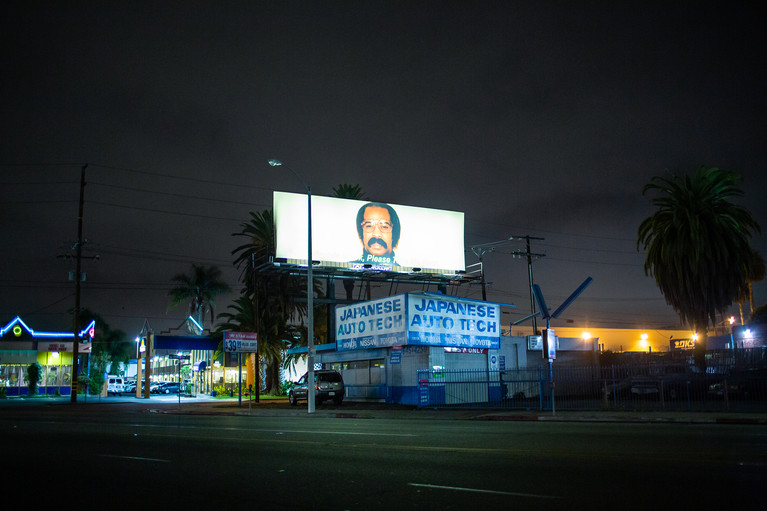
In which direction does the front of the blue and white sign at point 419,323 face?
toward the camera

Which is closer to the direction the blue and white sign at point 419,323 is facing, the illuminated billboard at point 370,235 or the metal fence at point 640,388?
the metal fence

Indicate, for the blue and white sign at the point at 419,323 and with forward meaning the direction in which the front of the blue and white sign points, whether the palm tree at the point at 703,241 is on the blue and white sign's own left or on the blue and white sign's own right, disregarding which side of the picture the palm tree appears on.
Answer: on the blue and white sign's own left

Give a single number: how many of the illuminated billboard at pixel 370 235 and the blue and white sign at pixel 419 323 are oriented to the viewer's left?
0

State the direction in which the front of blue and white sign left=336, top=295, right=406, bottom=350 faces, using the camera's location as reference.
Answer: facing the viewer and to the left of the viewer

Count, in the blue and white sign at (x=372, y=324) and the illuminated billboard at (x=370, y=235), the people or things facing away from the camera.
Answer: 0

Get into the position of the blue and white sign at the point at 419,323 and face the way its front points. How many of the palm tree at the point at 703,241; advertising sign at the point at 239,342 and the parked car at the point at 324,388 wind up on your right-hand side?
2

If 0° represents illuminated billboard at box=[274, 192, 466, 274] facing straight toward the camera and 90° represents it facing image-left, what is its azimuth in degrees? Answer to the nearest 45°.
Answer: approximately 315°

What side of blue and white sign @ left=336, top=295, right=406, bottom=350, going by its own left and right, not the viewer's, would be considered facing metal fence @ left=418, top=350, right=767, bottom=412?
left

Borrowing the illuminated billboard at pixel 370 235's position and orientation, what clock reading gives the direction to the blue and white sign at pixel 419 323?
The blue and white sign is roughly at 1 o'clock from the illuminated billboard.

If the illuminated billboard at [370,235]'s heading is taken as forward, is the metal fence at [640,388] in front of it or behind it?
in front
